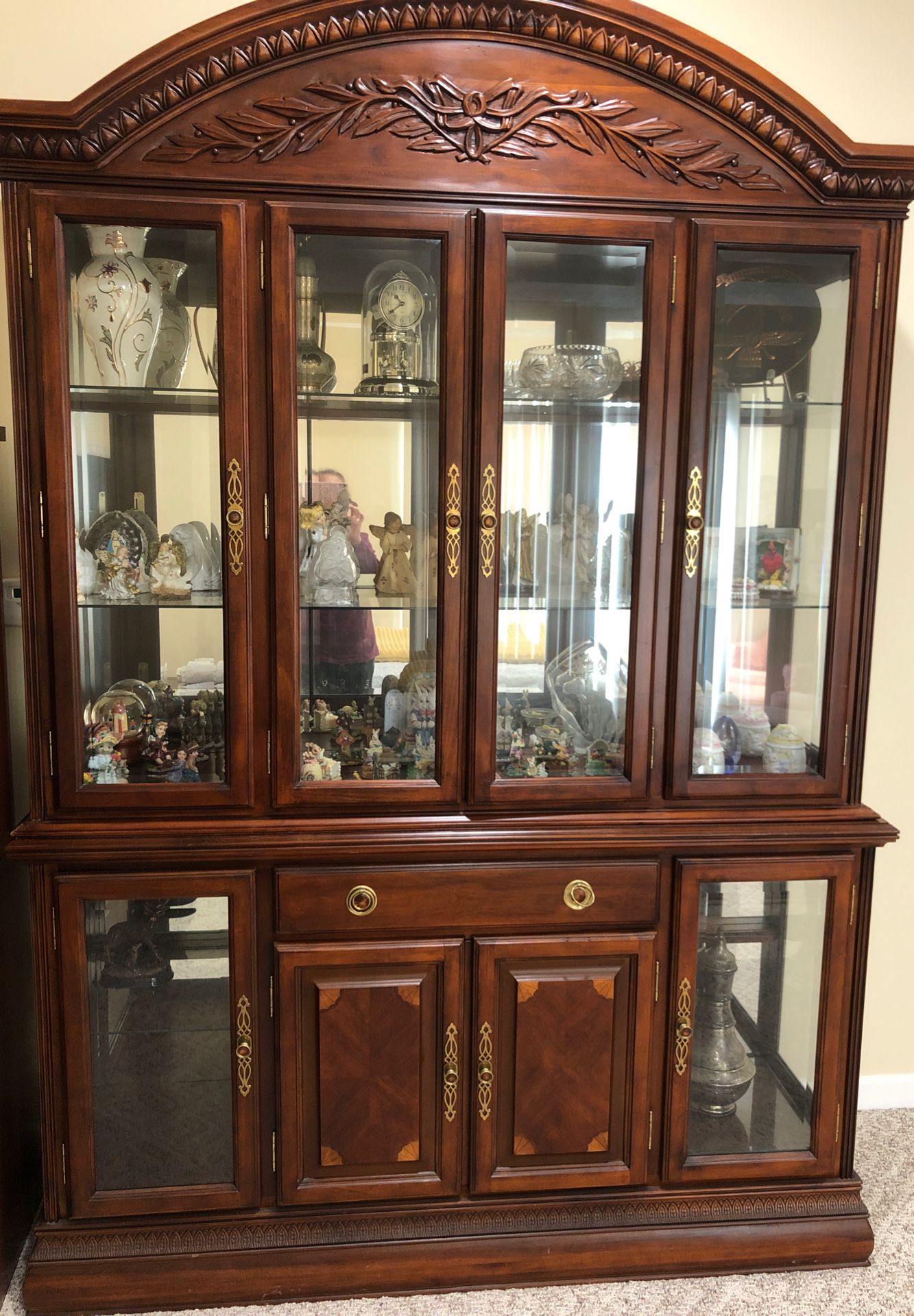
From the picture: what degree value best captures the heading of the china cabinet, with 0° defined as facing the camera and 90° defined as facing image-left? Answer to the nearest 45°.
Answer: approximately 0°

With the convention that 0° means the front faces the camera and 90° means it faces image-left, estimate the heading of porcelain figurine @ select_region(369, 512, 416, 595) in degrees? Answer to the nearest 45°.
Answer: approximately 0°

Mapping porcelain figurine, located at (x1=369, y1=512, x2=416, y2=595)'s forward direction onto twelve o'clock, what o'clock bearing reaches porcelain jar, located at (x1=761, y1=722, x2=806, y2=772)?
porcelain jar, located at (x1=761, y1=722, x2=806, y2=772) is roughly at 9 o'clock from porcelain figurine, located at (x1=369, y1=512, x2=416, y2=595).
